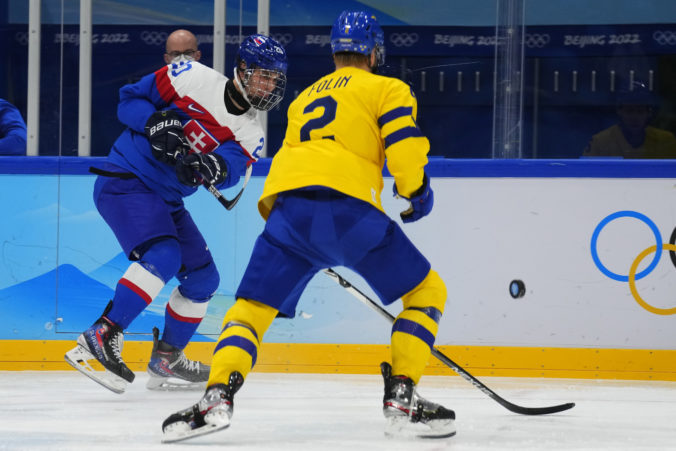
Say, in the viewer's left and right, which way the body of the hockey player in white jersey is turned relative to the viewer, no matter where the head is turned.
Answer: facing the viewer and to the right of the viewer

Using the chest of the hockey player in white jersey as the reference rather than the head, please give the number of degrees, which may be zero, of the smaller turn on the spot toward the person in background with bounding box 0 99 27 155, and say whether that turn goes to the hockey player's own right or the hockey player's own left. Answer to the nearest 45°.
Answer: approximately 180°

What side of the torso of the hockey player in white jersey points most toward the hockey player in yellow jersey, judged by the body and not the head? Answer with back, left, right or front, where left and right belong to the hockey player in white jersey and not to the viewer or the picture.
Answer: front

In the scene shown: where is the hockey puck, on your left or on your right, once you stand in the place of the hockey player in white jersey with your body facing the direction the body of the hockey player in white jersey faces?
on your left

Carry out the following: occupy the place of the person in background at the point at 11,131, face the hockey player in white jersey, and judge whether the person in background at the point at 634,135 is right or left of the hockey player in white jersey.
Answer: left

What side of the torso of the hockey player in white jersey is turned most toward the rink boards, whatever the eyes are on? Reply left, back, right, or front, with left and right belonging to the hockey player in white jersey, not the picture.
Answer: left

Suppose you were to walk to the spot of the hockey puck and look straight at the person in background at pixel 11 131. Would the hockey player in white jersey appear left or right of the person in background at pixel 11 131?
left

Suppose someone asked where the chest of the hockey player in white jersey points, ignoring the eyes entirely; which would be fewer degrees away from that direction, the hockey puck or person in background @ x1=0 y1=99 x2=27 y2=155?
the hockey puck

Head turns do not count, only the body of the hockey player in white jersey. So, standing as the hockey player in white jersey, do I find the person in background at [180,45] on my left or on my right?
on my left
